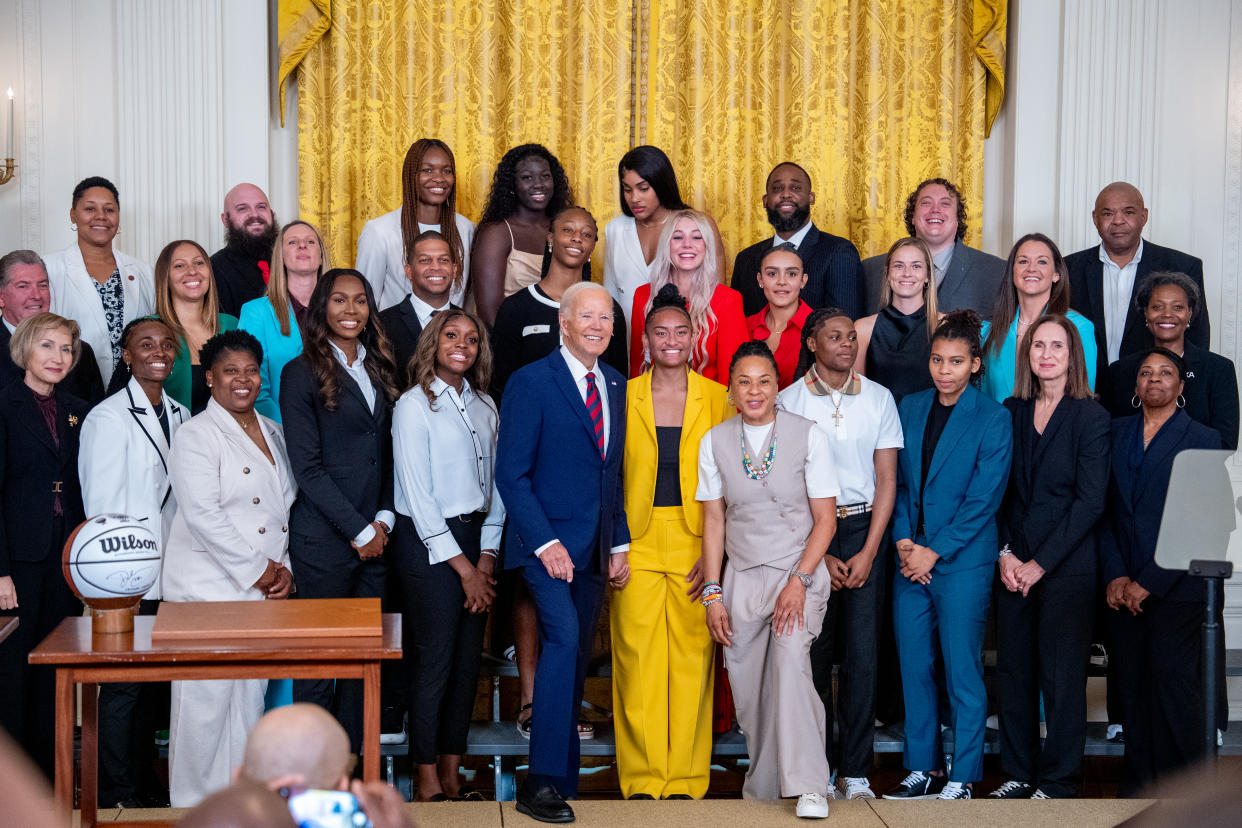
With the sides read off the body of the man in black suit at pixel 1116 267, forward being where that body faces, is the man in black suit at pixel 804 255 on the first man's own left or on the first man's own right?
on the first man's own right

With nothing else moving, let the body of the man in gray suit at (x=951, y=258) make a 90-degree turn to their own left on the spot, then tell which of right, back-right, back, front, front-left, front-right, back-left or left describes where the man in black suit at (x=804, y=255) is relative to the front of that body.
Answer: back

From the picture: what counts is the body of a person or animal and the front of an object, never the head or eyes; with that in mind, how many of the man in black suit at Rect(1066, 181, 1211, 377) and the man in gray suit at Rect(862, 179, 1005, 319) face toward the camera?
2

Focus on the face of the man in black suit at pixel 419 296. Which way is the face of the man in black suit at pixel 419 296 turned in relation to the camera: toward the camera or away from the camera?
toward the camera

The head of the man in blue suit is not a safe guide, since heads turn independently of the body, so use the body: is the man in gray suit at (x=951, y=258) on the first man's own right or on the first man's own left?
on the first man's own left

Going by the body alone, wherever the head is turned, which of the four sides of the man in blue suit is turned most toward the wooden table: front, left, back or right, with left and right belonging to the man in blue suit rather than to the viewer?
right

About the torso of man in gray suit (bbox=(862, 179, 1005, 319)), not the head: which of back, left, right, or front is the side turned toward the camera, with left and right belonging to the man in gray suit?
front

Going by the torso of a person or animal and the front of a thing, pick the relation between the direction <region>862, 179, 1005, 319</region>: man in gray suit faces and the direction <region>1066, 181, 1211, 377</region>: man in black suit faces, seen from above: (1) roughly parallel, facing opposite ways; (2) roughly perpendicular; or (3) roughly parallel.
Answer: roughly parallel

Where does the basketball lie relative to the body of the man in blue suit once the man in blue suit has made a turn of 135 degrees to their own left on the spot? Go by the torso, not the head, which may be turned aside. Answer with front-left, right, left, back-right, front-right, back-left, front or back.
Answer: back-left

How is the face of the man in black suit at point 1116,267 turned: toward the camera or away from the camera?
toward the camera

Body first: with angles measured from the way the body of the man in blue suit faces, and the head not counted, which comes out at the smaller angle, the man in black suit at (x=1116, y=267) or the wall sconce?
the man in black suit

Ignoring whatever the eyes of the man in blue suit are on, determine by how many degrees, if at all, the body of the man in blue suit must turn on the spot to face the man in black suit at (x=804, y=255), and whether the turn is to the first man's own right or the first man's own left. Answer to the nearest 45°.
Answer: approximately 90° to the first man's own left

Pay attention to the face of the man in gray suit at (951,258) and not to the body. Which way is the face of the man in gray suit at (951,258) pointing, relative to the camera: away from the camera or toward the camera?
toward the camera

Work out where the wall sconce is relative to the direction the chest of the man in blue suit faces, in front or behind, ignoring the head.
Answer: behind

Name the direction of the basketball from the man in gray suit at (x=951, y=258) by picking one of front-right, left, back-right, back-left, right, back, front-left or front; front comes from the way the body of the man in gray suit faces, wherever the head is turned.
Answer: front-right

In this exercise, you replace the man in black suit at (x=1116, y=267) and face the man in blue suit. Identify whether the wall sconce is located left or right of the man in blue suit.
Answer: right

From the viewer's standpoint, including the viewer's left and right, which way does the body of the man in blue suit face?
facing the viewer and to the right of the viewer

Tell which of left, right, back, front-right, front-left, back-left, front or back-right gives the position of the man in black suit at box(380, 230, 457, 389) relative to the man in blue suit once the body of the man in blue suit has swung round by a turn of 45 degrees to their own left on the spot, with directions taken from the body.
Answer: back-left

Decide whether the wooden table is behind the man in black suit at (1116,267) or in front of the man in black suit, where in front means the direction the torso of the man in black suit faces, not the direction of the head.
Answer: in front

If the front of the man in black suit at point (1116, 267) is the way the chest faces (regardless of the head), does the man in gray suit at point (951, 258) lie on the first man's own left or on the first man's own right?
on the first man's own right

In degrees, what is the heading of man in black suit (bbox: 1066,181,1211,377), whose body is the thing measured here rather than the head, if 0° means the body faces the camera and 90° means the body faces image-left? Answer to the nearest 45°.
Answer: approximately 0°
